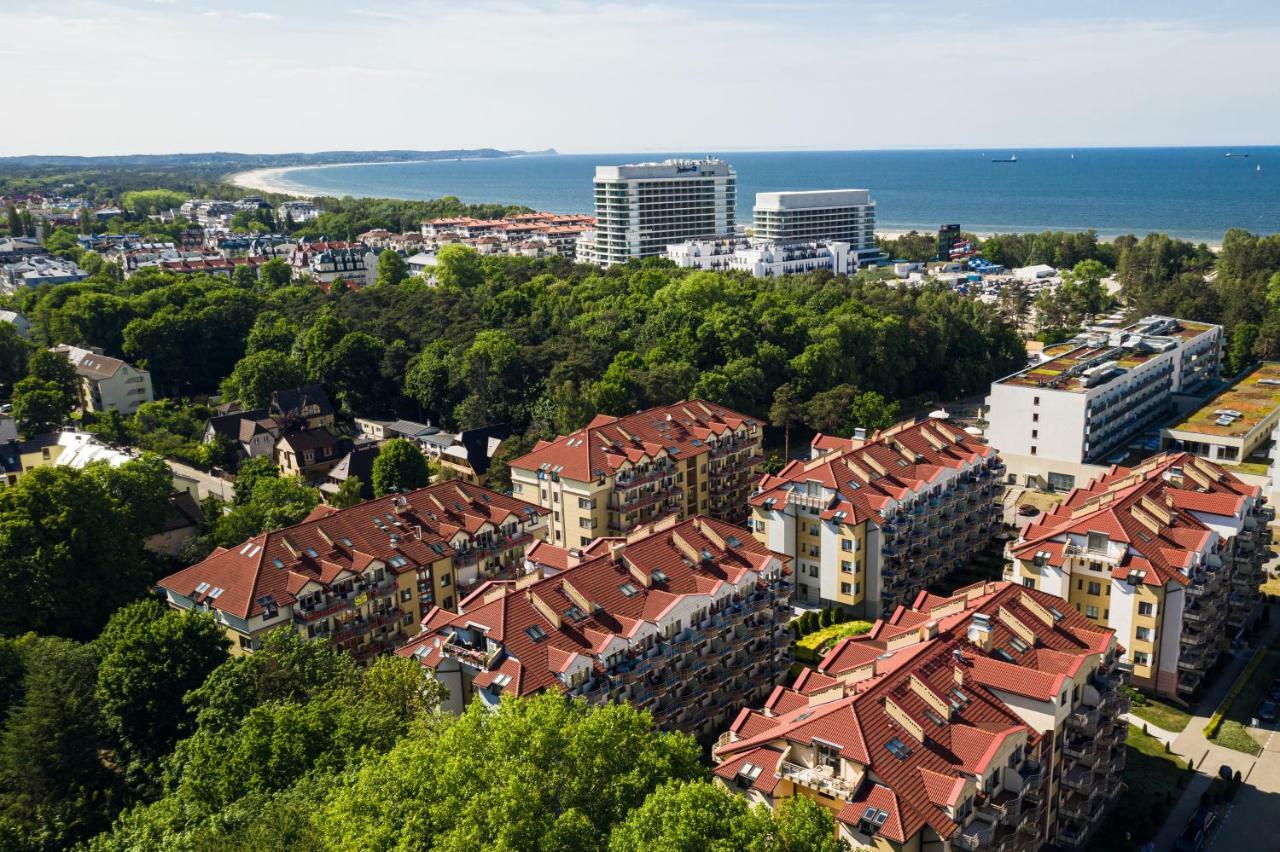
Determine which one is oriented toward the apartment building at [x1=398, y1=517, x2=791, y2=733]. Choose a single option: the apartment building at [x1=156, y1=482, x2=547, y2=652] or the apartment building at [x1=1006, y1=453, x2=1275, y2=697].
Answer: the apartment building at [x1=156, y1=482, x2=547, y2=652]
